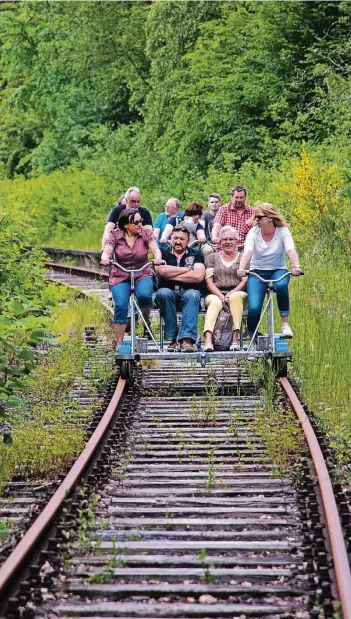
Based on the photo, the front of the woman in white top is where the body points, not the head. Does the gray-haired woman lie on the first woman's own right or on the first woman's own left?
on the first woman's own right

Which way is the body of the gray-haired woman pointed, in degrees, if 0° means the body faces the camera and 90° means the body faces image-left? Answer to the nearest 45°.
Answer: approximately 0°

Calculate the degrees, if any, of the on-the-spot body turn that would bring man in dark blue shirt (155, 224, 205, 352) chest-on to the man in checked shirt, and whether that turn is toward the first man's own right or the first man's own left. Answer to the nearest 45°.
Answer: approximately 180°

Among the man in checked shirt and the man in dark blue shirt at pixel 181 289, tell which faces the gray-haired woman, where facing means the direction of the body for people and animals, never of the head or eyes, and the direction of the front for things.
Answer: the man in checked shirt

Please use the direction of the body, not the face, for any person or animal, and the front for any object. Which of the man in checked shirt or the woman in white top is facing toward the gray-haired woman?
the man in checked shirt
